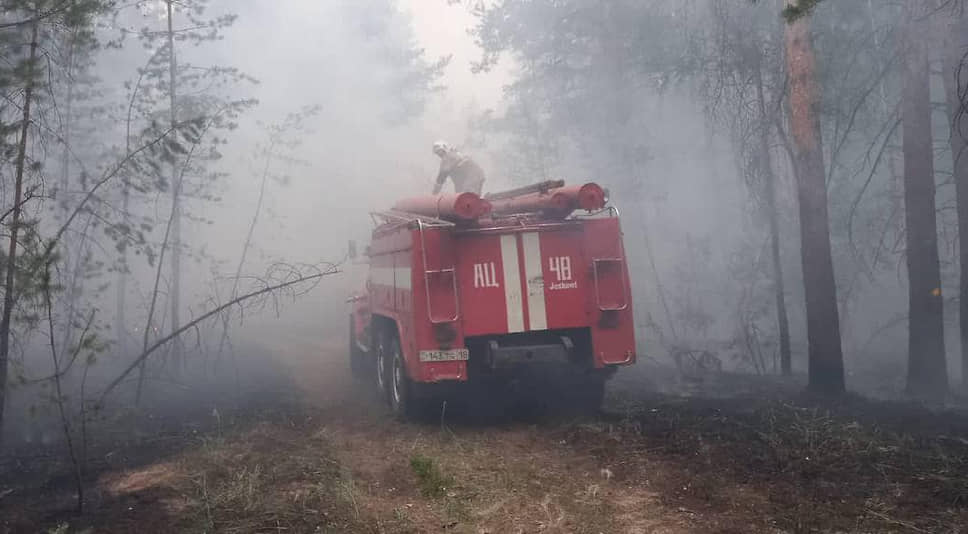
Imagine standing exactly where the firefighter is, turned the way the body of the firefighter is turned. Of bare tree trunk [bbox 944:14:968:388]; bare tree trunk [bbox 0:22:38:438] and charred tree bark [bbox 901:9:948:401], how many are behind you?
2

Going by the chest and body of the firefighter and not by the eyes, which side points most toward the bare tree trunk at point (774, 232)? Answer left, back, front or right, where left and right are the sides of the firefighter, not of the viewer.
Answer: back

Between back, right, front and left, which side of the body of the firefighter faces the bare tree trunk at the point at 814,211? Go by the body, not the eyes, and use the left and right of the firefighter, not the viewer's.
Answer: back

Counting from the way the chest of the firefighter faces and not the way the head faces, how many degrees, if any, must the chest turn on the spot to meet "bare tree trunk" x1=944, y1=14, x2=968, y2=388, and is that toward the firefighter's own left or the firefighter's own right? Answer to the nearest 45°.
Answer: approximately 180°

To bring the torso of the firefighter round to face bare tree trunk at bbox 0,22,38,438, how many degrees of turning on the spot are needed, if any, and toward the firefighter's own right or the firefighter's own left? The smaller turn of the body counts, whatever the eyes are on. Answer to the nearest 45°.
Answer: approximately 45° to the firefighter's own left

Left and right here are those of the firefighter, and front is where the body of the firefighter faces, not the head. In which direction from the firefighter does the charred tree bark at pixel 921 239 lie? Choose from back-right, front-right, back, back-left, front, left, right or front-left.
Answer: back

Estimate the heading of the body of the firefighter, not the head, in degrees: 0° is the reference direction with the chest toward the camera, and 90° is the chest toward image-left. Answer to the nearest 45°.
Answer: approximately 90°
